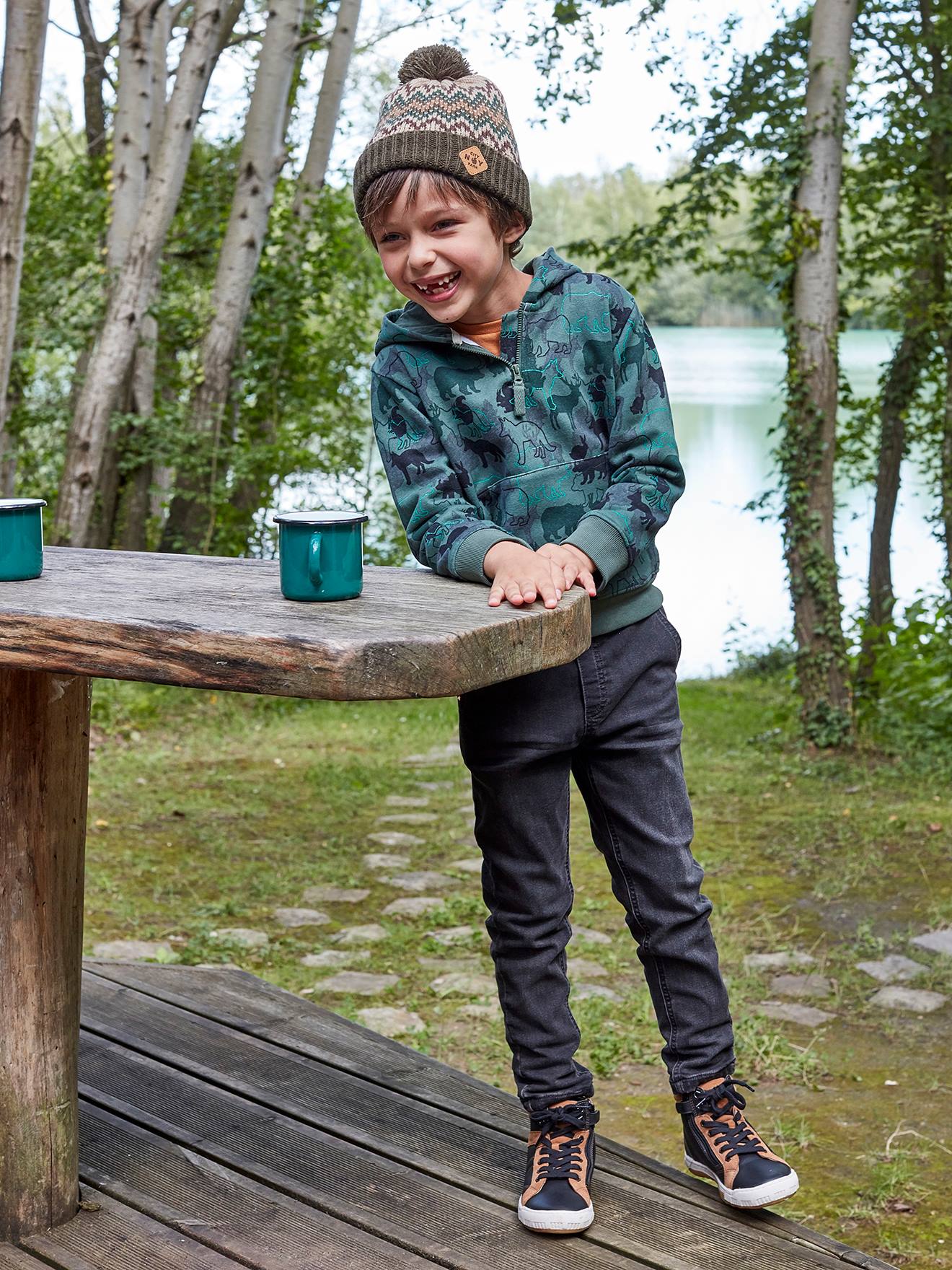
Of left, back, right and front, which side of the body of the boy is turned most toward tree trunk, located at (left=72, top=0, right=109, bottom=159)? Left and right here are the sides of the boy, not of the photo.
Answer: back

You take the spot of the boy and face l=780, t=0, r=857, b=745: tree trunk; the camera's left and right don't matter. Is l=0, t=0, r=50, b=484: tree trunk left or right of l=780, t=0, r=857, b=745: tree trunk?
left

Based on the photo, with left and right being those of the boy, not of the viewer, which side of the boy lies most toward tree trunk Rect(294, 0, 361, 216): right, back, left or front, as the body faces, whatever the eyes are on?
back

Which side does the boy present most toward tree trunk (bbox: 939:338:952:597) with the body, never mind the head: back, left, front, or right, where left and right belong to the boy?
back

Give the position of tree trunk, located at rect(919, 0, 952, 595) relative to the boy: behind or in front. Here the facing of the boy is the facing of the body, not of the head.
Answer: behind

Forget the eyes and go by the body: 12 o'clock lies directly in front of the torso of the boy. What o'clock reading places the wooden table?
The wooden table is roughly at 2 o'clock from the boy.

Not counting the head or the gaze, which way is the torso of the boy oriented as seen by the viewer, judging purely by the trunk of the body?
toward the camera

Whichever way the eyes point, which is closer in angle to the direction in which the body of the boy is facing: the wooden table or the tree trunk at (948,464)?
the wooden table
